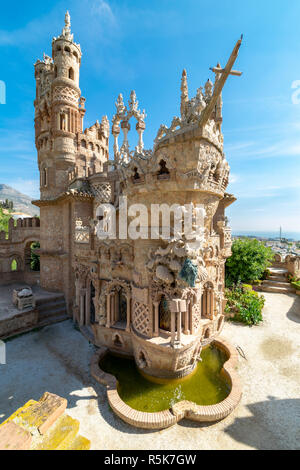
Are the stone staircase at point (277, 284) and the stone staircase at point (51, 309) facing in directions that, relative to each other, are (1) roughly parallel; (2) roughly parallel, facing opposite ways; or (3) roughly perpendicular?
roughly perpendicular

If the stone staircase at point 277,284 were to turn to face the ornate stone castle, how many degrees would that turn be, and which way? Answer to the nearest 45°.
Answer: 0° — it already faces it

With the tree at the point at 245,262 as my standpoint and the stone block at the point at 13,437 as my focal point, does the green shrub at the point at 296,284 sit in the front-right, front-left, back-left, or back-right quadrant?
back-left

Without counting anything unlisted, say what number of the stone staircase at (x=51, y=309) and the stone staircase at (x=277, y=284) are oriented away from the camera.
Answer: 0
